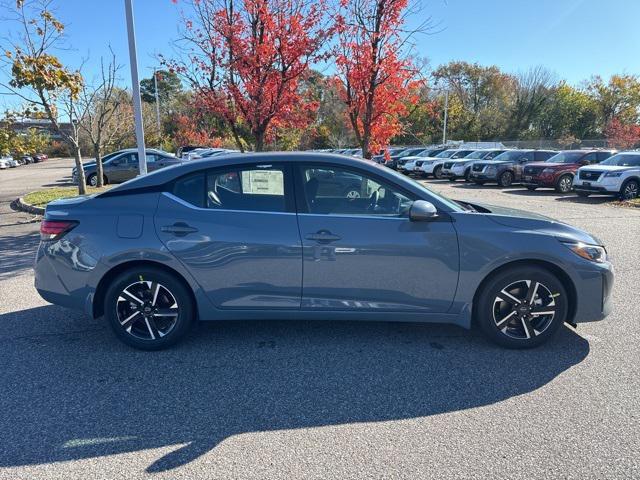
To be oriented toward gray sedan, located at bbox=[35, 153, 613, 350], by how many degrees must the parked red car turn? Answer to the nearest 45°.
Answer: approximately 45° to its left

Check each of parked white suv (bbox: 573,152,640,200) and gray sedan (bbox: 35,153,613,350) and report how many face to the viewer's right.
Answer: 1

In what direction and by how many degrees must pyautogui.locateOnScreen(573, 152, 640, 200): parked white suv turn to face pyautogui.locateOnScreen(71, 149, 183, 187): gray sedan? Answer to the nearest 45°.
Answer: approximately 45° to its right

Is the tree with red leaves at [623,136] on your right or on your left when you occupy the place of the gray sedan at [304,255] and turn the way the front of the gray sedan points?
on your left

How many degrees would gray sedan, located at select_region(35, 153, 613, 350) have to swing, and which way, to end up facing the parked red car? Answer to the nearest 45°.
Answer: approximately 45° to its left

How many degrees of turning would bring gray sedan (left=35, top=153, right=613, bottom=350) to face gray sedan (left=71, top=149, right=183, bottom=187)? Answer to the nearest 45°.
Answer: approximately 135° to its left

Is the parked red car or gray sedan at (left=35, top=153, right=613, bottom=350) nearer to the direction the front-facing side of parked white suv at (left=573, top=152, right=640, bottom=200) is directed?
the gray sedan

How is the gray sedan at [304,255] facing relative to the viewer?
to the viewer's right

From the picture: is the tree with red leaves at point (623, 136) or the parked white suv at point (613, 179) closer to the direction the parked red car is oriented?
the parked white suv
